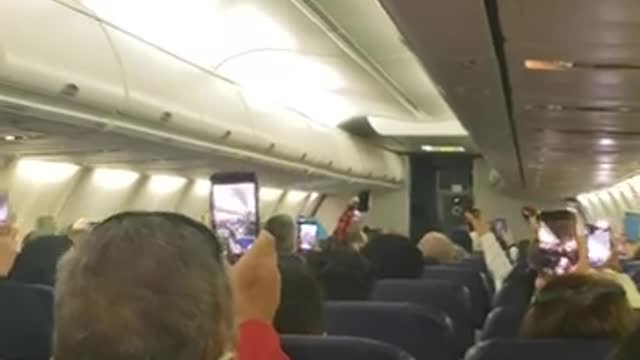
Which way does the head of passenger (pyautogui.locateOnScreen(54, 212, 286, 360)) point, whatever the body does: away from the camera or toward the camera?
away from the camera

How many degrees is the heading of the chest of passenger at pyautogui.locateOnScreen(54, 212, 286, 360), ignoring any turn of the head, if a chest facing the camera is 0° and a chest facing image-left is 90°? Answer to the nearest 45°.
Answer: approximately 180°

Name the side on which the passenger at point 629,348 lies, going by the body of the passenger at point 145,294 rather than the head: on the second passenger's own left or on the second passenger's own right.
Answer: on the second passenger's own right

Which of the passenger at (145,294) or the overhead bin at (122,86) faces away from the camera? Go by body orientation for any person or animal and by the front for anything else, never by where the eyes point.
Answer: the passenger

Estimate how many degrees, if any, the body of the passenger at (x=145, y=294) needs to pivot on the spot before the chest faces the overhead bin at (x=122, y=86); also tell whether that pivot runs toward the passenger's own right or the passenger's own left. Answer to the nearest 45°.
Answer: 0° — they already face it

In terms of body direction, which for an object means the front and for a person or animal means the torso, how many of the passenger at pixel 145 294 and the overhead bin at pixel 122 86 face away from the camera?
1

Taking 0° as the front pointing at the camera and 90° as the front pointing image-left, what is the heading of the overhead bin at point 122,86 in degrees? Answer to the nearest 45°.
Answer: approximately 315°
